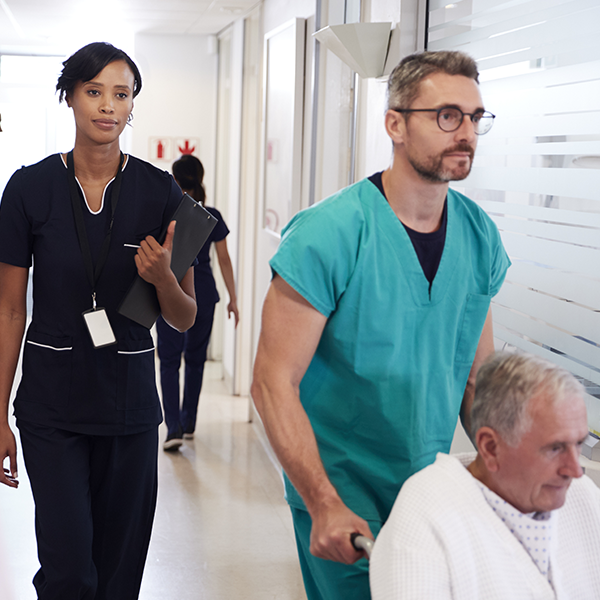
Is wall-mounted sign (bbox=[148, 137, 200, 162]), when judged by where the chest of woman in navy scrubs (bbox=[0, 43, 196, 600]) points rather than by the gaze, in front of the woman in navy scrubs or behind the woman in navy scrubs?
behind

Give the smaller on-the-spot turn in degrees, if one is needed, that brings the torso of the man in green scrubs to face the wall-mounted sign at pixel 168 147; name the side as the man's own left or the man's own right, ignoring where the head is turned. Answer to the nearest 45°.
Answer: approximately 135° to the man's own left

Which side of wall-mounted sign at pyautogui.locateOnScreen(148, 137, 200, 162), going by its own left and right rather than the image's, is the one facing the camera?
front

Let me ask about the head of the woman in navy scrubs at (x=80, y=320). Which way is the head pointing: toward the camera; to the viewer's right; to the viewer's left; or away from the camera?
toward the camera

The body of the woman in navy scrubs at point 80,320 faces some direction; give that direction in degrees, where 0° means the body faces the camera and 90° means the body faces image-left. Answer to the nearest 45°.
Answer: approximately 0°

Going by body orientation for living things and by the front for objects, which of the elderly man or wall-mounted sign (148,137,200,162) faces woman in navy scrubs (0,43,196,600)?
the wall-mounted sign

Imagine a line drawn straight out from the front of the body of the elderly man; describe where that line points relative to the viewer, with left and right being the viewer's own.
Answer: facing the viewer and to the right of the viewer

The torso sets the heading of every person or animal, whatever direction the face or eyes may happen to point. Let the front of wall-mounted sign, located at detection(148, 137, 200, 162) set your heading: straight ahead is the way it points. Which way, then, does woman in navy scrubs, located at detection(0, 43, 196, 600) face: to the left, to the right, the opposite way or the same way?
the same way

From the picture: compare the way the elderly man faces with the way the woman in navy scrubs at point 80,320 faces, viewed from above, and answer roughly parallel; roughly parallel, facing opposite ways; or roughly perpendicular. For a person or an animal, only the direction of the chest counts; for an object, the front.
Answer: roughly parallel

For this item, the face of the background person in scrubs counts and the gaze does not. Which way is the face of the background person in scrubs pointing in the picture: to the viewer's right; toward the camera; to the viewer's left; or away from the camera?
away from the camera

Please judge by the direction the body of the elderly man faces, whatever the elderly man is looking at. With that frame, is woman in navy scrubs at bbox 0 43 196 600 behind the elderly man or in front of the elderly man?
behind

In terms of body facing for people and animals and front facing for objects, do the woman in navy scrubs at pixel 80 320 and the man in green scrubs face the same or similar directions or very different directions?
same or similar directions

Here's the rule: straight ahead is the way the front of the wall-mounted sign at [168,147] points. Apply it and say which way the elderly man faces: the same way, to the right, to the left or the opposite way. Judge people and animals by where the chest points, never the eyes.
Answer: the same way

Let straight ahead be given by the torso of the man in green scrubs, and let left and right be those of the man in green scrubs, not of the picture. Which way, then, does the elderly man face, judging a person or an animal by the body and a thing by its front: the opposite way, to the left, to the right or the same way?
the same way

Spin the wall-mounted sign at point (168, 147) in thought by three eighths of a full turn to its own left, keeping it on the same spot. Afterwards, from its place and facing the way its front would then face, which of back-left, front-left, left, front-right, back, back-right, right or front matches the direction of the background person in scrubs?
back-right
